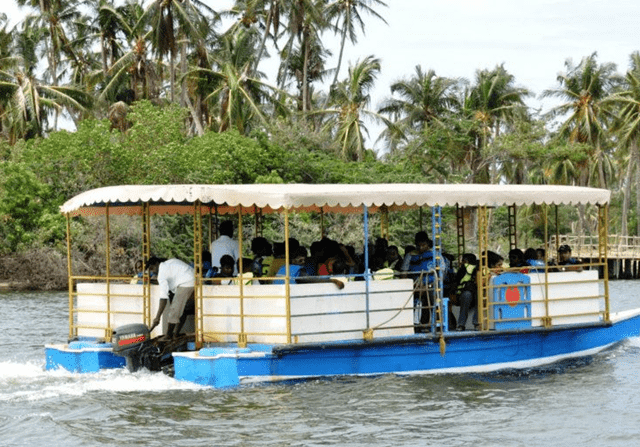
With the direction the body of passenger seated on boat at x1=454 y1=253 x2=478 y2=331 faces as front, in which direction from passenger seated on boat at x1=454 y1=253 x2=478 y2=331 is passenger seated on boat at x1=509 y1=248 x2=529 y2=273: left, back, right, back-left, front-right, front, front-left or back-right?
back-left

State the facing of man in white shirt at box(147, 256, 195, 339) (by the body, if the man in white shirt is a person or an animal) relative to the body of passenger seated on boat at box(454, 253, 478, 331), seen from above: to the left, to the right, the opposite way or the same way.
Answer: to the right

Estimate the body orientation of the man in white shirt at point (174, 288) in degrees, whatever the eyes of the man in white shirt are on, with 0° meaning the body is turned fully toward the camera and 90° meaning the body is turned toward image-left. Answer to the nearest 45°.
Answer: approximately 90°

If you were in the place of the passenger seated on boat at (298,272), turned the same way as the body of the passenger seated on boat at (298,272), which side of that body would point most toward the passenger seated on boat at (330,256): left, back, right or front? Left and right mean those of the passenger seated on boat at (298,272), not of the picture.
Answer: left

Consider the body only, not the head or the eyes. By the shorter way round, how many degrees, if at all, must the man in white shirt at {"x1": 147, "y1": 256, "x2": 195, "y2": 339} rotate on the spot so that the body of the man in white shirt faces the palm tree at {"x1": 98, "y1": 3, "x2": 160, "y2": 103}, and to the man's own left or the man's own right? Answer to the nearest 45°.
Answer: approximately 90° to the man's own right

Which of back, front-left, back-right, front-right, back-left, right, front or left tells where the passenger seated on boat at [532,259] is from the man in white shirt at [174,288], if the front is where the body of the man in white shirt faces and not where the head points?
back
